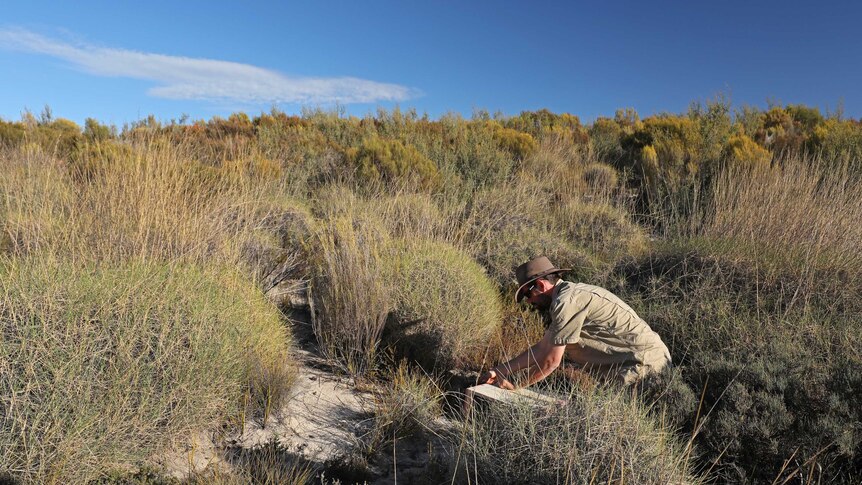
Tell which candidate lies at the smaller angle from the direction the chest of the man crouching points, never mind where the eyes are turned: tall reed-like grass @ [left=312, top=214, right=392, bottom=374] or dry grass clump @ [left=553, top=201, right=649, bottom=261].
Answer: the tall reed-like grass

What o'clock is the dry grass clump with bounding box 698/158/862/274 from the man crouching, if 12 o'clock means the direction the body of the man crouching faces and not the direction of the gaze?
The dry grass clump is roughly at 4 o'clock from the man crouching.

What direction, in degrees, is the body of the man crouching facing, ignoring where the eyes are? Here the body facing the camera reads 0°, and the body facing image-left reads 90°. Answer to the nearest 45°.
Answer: approximately 90°

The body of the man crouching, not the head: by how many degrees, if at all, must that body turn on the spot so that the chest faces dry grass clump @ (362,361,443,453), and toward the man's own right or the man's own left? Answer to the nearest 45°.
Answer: approximately 45° to the man's own left

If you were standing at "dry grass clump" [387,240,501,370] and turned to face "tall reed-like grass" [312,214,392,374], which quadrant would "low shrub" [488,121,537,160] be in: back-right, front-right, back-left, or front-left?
back-right

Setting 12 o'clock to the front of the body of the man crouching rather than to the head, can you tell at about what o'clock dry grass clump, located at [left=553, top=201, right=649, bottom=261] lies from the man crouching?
The dry grass clump is roughly at 3 o'clock from the man crouching.

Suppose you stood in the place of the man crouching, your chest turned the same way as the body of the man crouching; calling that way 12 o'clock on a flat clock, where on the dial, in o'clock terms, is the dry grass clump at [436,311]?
The dry grass clump is roughly at 1 o'clock from the man crouching.

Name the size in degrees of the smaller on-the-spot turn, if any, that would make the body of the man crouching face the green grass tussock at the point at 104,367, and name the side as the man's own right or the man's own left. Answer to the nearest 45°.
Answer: approximately 45° to the man's own left

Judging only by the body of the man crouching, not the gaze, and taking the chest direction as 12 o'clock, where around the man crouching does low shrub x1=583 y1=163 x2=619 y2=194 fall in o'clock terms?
The low shrub is roughly at 3 o'clock from the man crouching.

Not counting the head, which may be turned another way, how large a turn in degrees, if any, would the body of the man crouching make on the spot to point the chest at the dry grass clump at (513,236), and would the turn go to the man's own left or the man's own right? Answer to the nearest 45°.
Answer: approximately 90° to the man's own right

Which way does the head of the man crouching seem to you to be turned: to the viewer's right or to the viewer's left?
to the viewer's left

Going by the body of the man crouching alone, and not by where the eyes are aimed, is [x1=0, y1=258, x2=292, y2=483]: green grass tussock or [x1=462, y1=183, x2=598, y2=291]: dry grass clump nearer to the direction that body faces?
the green grass tussock

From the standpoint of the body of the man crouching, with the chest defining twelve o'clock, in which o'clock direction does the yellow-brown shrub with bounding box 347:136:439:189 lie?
The yellow-brown shrub is roughly at 2 o'clock from the man crouching.

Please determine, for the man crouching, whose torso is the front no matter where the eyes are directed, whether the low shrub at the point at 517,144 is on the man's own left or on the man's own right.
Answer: on the man's own right
